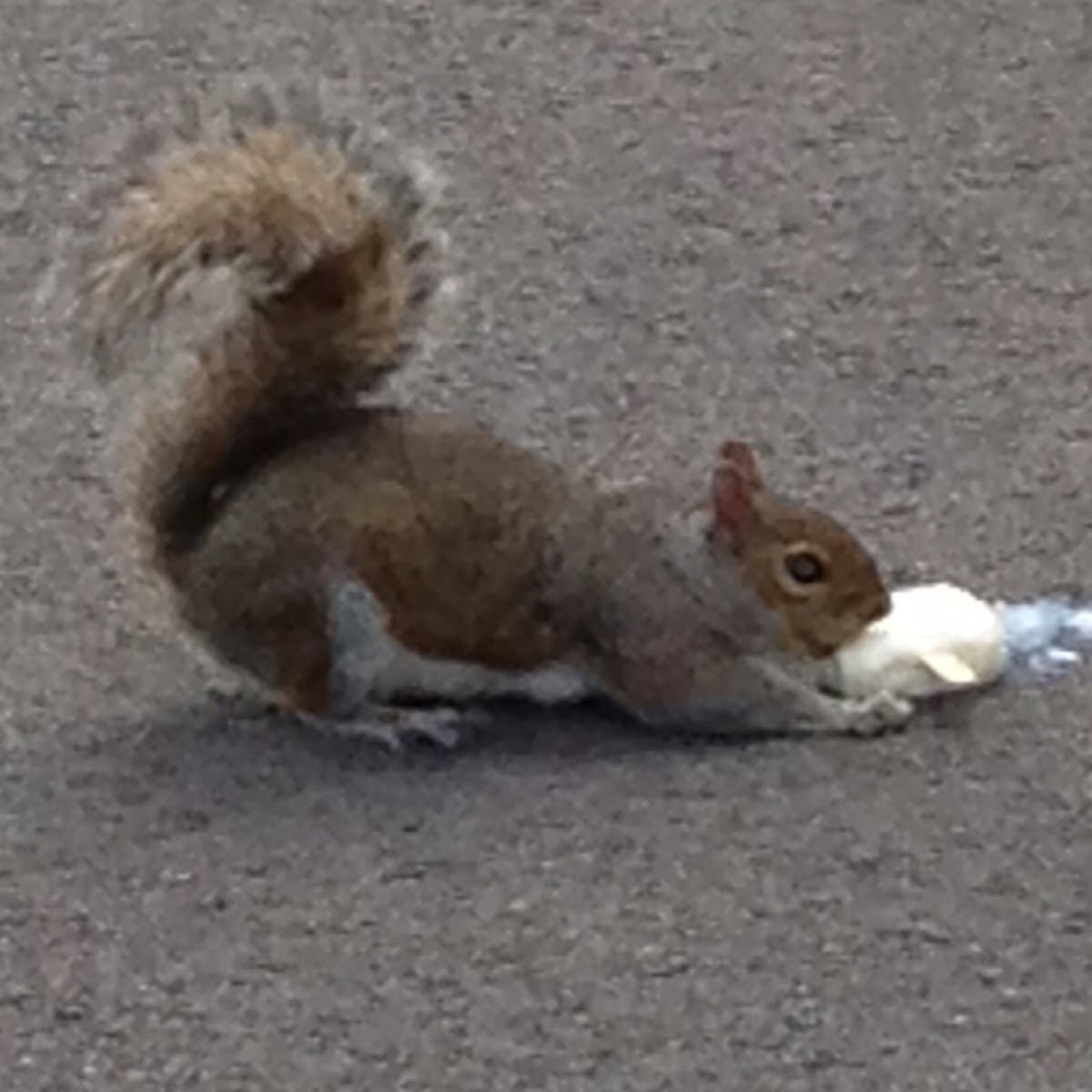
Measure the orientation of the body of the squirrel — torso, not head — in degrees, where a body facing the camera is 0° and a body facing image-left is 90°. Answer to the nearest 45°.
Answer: approximately 270°
